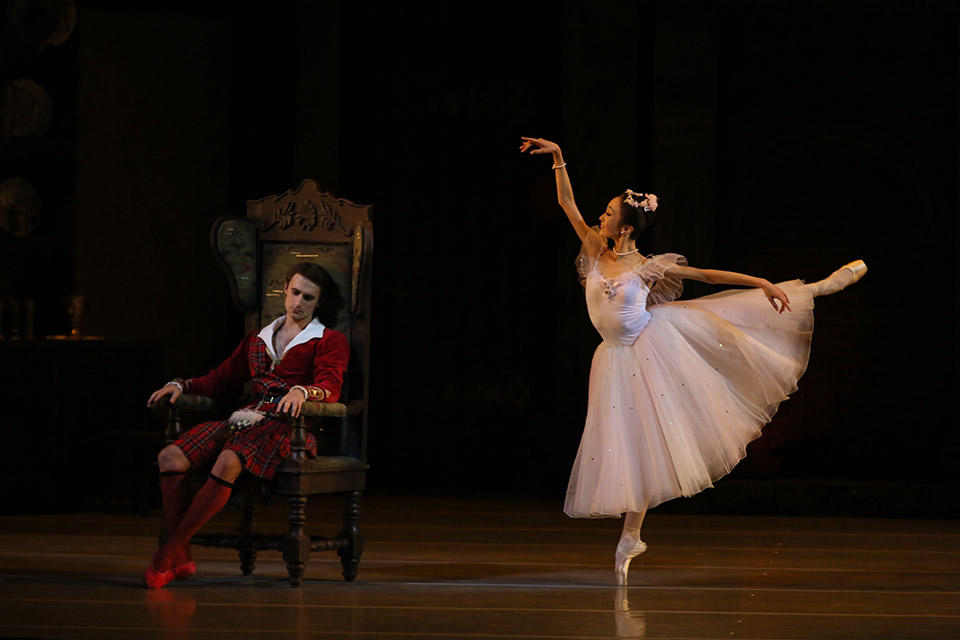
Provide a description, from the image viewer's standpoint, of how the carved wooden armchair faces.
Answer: facing the viewer and to the left of the viewer

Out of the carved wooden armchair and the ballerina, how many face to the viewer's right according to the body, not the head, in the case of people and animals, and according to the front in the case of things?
0

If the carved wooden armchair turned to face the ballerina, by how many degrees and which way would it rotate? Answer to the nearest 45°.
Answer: approximately 135° to its left

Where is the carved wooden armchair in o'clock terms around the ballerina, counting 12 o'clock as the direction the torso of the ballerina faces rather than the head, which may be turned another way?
The carved wooden armchair is roughly at 1 o'clock from the ballerina.

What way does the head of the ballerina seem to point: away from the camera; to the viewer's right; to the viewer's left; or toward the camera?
to the viewer's left
